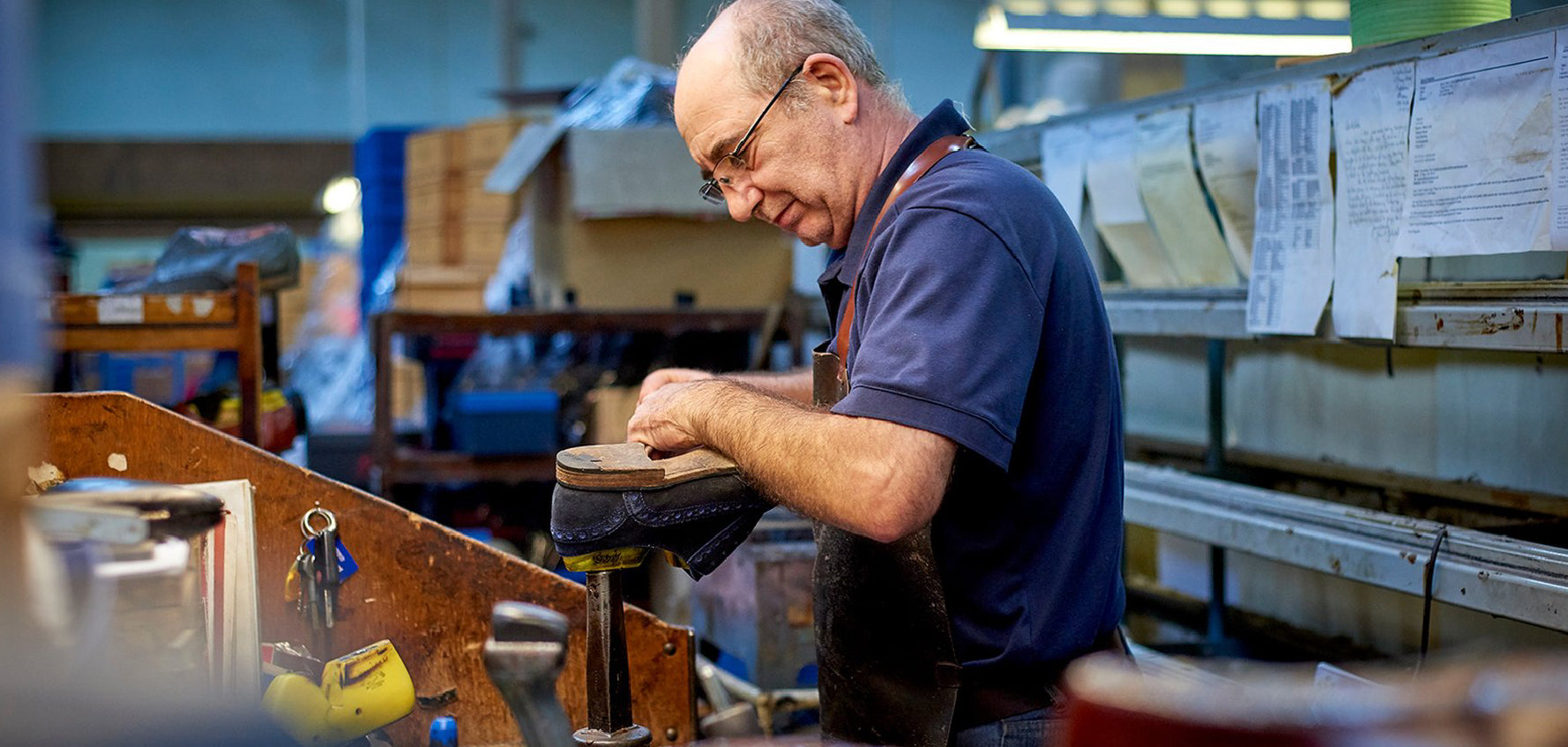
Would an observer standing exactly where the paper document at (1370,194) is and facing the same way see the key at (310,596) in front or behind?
in front

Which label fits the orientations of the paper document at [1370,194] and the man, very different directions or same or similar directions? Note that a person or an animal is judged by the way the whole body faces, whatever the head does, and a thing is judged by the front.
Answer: same or similar directions

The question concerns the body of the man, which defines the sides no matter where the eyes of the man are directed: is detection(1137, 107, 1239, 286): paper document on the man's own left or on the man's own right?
on the man's own right

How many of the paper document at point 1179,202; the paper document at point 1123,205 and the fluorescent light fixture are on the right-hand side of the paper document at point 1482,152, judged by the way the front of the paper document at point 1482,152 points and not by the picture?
3

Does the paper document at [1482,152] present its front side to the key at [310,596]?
yes

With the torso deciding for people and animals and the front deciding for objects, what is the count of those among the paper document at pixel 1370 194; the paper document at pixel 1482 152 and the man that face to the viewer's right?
0

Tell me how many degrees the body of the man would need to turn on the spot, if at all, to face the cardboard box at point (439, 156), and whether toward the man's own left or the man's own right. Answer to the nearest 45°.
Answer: approximately 45° to the man's own right

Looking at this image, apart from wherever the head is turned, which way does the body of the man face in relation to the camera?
to the viewer's left

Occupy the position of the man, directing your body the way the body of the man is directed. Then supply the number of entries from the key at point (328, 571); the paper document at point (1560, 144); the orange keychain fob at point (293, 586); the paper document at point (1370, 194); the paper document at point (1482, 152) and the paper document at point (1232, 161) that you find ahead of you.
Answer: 2

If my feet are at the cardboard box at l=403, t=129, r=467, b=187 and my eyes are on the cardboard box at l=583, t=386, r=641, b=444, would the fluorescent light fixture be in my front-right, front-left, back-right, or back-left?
front-left

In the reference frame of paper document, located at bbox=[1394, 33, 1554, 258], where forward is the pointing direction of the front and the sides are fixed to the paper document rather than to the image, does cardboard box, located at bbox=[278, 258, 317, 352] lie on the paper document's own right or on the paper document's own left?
on the paper document's own right

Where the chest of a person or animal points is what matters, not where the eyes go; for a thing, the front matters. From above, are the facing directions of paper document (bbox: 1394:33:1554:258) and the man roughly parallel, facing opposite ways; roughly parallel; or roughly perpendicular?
roughly parallel

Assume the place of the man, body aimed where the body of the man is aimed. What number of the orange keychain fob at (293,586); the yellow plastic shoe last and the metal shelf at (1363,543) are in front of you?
2

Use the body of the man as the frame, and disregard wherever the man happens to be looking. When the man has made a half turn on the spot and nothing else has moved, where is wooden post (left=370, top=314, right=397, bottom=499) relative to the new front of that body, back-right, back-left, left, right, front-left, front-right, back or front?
back-left
